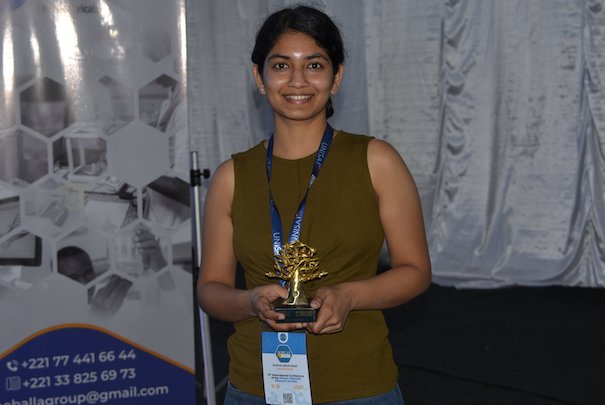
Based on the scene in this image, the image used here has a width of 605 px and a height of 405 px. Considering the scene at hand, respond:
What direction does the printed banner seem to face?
toward the camera

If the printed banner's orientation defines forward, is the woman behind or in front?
in front

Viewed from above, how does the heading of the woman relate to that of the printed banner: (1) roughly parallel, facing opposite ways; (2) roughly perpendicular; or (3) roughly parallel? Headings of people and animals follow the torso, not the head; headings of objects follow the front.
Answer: roughly parallel

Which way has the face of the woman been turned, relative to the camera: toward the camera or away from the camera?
toward the camera

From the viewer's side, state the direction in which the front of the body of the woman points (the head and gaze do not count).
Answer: toward the camera

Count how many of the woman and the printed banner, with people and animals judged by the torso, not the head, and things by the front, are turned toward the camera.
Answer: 2

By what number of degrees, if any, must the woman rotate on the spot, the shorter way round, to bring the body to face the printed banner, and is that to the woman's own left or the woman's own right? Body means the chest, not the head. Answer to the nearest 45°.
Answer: approximately 135° to the woman's own right
